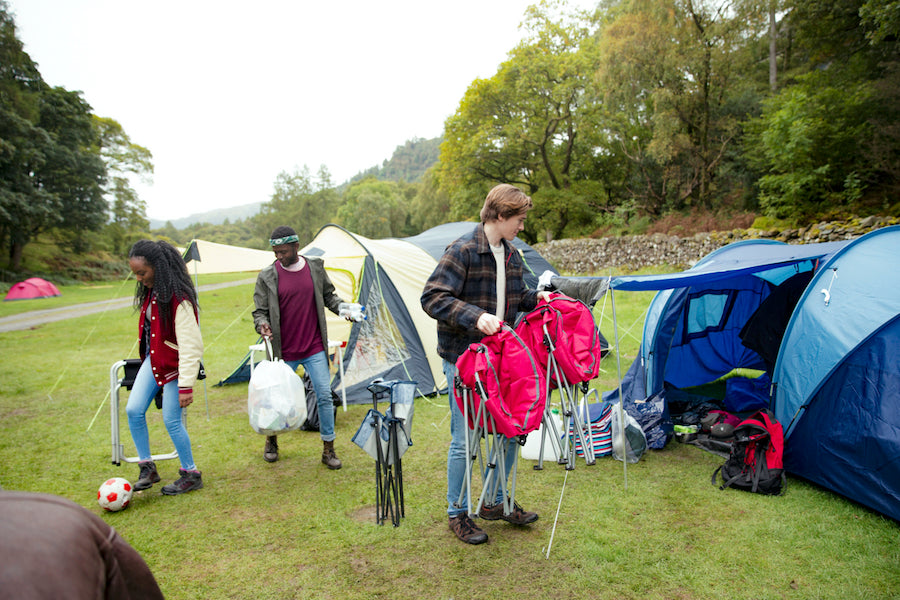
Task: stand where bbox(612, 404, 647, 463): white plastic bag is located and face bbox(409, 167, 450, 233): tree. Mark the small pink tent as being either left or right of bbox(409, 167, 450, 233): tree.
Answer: left

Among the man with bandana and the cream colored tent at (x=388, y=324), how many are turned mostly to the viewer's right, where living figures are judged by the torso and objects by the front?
0

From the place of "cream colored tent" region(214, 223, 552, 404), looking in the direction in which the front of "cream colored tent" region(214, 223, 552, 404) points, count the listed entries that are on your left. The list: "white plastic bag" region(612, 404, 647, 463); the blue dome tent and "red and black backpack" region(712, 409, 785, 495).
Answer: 3

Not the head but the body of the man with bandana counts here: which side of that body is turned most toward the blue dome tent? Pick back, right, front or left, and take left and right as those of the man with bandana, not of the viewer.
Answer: left

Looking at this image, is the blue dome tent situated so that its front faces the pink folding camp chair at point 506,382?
yes

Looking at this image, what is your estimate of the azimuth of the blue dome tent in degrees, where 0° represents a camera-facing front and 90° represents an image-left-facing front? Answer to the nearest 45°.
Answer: approximately 45°

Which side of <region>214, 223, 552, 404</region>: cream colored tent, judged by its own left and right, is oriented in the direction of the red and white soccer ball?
front

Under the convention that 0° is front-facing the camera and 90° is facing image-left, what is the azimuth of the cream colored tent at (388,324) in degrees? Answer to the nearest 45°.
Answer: approximately 45°

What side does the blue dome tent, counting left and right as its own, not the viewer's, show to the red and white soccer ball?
front

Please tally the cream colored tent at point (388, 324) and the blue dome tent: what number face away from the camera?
0

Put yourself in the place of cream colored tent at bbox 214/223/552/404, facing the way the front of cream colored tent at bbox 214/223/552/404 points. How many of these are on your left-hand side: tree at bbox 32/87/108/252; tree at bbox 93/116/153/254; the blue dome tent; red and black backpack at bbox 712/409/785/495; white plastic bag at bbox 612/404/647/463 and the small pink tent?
3

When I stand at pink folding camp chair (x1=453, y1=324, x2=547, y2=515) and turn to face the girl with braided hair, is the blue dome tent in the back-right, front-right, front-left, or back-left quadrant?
back-right

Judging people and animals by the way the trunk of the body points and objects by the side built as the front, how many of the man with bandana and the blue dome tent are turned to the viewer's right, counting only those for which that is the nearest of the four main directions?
0

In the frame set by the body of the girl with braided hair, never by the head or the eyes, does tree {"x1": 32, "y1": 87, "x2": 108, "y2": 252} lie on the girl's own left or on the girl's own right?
on the girl's own right

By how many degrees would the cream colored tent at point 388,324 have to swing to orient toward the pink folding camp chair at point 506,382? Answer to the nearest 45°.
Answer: approximately 45° to its left

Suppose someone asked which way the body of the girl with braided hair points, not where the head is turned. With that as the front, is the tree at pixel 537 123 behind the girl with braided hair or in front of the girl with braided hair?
behind

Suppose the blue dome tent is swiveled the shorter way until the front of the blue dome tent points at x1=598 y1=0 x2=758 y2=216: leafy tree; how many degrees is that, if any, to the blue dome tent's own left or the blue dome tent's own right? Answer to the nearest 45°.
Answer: approximately 135° to the blue dome tent's own right
